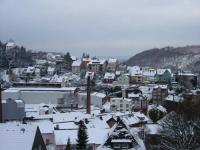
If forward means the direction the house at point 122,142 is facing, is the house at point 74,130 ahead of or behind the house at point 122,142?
behind

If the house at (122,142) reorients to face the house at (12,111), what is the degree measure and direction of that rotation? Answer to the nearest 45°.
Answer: approximately 135° to its right

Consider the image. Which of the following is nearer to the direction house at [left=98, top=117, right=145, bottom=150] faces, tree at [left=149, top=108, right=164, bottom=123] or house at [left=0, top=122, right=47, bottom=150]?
the house

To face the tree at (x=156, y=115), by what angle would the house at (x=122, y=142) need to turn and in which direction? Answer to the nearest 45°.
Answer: approximately 180°

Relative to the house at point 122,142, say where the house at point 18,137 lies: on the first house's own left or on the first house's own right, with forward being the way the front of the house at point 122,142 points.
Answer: on the first house's own right

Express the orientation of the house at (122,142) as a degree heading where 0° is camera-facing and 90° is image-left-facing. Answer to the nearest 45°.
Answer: approximately 0°
